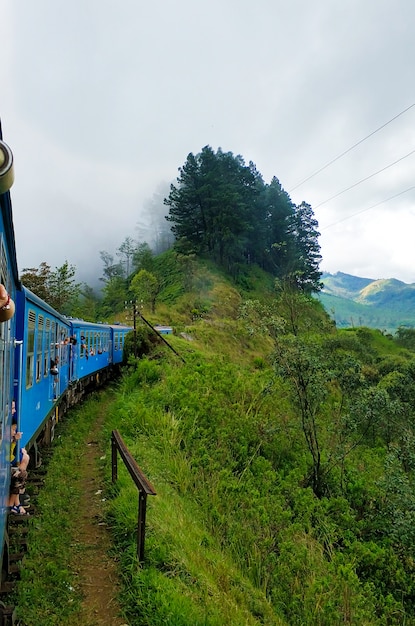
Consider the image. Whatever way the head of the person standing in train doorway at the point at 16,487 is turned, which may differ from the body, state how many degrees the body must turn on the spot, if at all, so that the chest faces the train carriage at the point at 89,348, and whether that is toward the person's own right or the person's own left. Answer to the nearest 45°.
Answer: approximately 90° to the person's own left

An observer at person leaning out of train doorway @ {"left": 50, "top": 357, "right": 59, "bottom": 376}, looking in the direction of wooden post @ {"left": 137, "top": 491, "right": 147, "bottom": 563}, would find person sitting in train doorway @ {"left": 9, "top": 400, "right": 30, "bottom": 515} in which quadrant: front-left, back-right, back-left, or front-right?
front-right

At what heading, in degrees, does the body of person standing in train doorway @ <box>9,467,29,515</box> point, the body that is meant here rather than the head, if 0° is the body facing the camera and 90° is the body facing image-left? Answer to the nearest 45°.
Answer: approximately 270°

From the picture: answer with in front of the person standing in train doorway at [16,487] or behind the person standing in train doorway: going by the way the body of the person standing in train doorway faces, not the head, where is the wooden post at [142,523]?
in front

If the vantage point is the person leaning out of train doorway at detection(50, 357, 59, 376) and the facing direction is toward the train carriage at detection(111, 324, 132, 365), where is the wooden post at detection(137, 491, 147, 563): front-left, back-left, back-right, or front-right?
back-right

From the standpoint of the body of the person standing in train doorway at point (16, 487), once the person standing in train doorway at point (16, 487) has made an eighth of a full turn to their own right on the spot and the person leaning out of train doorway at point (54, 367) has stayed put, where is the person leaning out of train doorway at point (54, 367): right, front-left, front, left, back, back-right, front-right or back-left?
back-left
